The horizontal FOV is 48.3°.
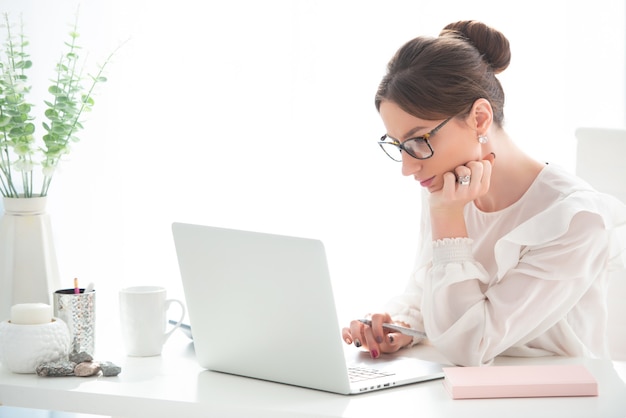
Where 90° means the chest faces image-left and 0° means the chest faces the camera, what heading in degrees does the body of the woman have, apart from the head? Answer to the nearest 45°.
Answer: approximately 45°

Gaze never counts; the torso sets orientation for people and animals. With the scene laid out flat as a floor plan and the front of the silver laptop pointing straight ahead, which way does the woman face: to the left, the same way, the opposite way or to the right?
the opposite way

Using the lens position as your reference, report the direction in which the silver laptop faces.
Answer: facing away from the viewer and to the right of the viewer
